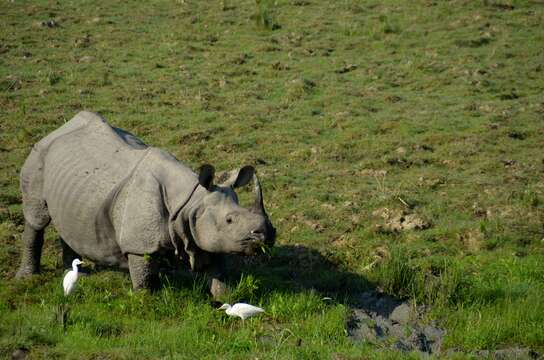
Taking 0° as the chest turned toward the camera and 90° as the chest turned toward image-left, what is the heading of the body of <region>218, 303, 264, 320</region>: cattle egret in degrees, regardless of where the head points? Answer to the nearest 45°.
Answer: approximately 90°

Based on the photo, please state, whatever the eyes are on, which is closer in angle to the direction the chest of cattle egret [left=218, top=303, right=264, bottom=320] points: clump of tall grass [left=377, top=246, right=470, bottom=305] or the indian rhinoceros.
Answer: the indian rhinoceros

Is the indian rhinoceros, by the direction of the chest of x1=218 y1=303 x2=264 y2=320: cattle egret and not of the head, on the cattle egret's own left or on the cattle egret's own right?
on the cattle egret's own right

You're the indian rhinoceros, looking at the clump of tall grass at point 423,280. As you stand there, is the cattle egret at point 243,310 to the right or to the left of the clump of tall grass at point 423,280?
right

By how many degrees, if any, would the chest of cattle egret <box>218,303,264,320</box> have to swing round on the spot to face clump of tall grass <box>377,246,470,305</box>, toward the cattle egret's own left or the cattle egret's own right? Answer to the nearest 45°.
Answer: approximately 135° to the cattle egret's own right
